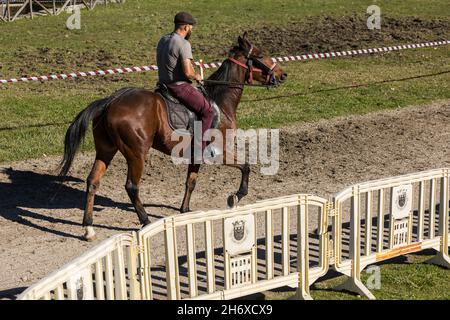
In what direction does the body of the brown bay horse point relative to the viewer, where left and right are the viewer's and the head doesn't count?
facing away from the viewer and to the right of the viewer

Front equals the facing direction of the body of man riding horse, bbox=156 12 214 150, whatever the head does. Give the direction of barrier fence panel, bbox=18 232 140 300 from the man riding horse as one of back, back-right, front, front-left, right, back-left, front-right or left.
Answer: back-right

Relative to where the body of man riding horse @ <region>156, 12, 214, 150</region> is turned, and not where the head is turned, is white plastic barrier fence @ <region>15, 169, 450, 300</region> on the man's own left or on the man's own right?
on the man's own right

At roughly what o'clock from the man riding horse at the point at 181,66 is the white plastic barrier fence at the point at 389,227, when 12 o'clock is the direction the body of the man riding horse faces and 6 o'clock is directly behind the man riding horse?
The white plastic barrier fence is roughly at 3 o'clock from the man riding horse.

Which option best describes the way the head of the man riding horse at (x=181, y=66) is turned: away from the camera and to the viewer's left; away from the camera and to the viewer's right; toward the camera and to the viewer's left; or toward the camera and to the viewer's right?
away from the camera and to the viewer's right

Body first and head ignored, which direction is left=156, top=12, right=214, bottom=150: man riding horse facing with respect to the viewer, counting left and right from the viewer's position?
facing away from the viewer and to the right of the viewer

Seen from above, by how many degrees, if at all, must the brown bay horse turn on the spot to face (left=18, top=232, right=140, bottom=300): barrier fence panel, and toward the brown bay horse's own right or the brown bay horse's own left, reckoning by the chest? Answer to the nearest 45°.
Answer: approximately 135° to the brown bay horse's own right

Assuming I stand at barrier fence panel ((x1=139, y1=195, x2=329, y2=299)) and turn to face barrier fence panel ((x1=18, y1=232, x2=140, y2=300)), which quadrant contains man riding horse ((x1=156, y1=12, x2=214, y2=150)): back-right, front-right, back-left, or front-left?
back-right
